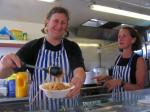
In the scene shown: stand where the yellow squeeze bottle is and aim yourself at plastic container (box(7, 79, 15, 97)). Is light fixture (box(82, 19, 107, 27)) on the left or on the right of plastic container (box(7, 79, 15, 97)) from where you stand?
right

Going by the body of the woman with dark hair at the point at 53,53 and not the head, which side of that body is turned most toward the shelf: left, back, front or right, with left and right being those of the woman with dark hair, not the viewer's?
back

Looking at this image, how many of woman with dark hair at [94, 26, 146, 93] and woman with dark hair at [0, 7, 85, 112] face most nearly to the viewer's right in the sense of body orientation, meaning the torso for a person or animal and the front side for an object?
0

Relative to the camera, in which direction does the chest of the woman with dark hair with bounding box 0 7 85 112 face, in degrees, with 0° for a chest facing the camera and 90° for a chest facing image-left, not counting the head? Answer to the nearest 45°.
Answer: approximately 0°

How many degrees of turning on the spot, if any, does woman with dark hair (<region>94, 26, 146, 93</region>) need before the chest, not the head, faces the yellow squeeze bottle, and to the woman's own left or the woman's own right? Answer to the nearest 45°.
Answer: approximately 45° to the woman's own right
